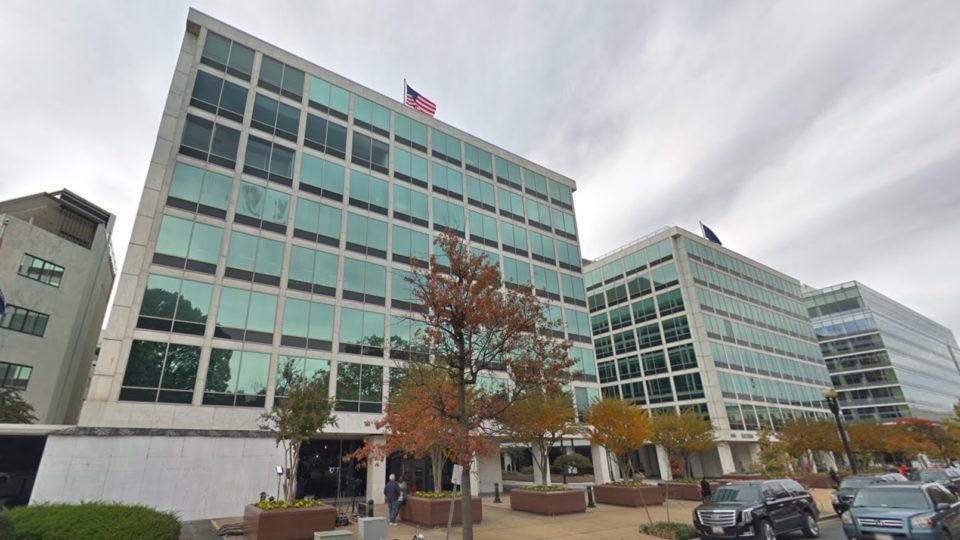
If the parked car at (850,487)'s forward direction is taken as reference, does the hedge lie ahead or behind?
ahead

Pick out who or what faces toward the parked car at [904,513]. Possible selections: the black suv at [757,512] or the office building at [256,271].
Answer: the office building

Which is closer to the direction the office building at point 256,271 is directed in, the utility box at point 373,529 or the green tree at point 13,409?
the utility box

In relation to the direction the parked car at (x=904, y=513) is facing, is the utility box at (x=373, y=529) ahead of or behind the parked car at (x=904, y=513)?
ahead

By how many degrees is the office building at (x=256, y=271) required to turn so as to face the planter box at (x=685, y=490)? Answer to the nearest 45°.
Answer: approximately 45° to its left

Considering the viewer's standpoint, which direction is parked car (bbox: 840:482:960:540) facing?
facing the viewer and to the left of the viewer

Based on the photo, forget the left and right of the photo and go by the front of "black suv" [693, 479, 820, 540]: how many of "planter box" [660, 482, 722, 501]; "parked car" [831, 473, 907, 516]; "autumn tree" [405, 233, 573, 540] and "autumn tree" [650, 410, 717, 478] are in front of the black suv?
1

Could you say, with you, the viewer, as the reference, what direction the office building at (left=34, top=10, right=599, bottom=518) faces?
facing the viewer and to the right of the viewer

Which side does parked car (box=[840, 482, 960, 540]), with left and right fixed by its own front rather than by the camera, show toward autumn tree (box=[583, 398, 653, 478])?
right

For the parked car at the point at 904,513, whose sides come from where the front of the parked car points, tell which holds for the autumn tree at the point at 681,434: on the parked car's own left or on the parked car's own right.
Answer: on the parked car's own right

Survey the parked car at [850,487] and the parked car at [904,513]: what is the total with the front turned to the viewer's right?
0

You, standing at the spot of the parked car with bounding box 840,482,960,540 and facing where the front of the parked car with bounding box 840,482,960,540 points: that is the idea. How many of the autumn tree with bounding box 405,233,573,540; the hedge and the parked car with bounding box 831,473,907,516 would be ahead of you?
2

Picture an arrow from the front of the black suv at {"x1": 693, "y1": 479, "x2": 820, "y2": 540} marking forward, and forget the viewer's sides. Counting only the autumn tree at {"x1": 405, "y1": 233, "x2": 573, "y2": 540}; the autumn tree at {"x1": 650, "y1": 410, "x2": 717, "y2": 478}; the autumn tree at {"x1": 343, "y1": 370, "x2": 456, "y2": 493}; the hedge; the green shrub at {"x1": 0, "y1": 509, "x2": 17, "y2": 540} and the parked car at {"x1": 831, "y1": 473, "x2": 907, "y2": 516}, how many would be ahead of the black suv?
4

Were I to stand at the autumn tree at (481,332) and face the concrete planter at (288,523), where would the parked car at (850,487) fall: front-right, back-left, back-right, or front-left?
back-right
